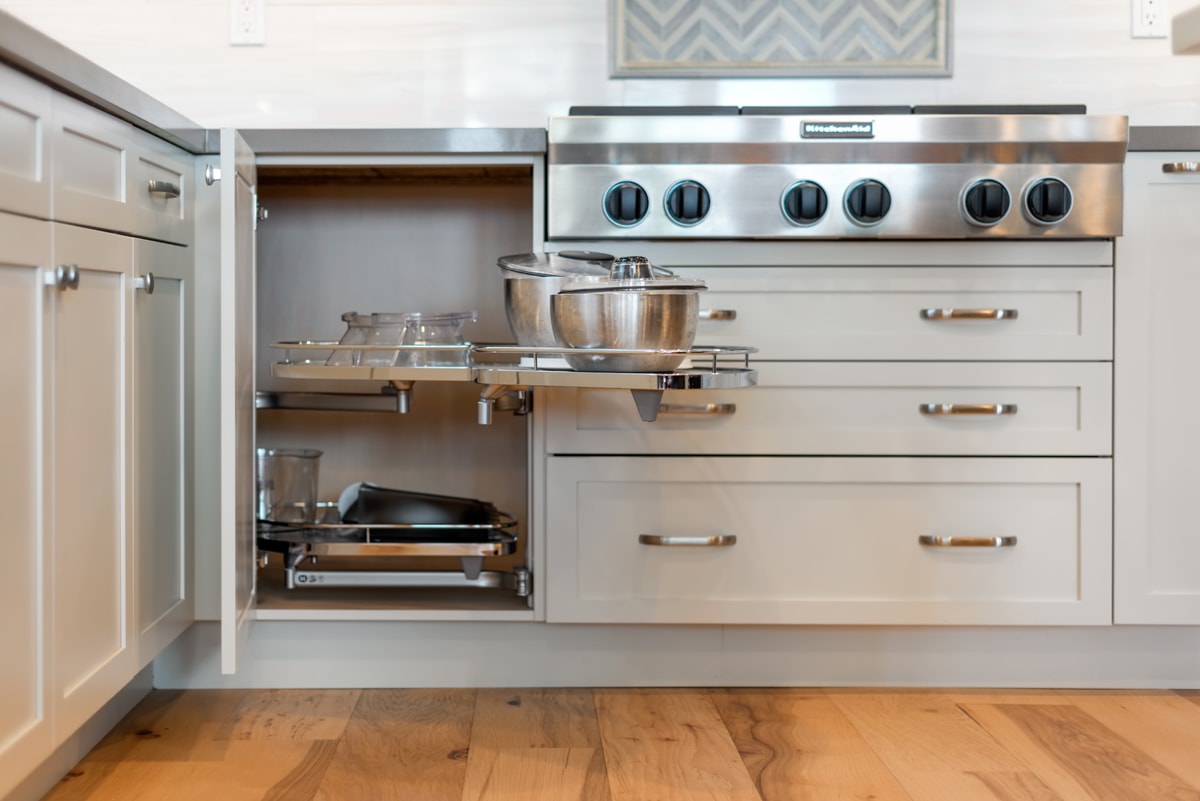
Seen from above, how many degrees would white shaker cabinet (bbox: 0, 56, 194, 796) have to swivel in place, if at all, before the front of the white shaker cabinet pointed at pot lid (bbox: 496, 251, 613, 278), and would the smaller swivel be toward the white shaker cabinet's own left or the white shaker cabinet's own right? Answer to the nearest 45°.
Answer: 0° — it already faces it

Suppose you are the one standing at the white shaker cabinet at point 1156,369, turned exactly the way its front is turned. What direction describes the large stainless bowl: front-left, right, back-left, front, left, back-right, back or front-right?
front-right

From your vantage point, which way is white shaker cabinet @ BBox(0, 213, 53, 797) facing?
to the viewer's right

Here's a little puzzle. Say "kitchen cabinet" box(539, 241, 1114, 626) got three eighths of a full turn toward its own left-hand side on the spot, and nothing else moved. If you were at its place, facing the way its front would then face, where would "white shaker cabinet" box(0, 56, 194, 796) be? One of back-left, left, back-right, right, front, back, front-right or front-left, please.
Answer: back

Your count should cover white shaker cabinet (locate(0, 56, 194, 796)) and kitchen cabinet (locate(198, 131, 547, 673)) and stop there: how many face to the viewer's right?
1

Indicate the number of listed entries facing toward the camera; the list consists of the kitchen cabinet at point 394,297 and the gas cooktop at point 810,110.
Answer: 2

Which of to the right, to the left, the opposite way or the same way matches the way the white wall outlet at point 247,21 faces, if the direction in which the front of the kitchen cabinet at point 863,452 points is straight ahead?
the same way

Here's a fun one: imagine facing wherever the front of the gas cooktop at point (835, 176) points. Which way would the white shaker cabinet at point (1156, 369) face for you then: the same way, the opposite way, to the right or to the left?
the same way

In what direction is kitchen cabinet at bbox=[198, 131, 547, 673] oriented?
toward the camera

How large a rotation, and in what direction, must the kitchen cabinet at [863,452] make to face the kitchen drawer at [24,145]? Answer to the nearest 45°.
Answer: approximately 45° to its right

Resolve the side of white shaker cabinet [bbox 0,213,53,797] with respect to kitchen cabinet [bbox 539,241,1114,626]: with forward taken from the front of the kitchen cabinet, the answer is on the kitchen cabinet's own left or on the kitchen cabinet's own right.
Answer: on the kitchen cabinet's own right

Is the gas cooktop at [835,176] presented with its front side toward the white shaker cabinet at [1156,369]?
no

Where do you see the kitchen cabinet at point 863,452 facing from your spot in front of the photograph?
facing the viewer

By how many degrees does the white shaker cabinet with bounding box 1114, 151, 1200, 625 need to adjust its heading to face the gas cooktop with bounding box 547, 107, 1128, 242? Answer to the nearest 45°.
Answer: approximately 45° to its right

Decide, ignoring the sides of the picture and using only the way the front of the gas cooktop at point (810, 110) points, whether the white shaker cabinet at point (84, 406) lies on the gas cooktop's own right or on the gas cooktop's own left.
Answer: on the gas cooktop's own right

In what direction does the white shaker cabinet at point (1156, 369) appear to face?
toward the camera
